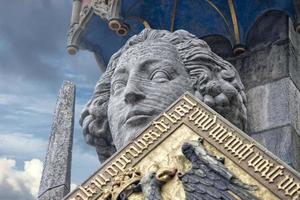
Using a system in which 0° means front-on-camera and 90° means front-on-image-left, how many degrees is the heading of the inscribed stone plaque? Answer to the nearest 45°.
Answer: approximately 0°

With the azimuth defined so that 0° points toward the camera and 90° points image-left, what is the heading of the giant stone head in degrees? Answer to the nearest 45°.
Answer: approximately 45°
